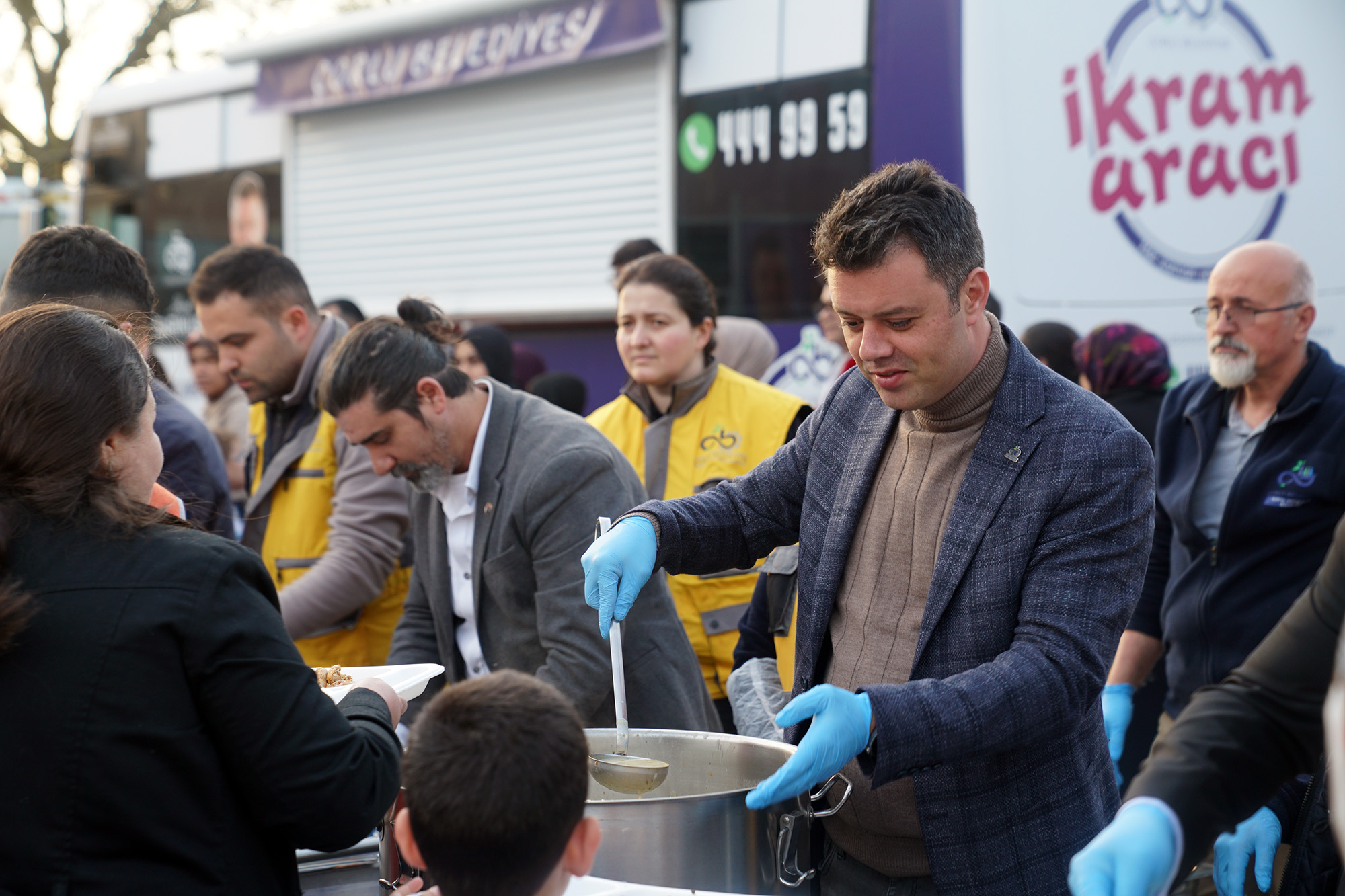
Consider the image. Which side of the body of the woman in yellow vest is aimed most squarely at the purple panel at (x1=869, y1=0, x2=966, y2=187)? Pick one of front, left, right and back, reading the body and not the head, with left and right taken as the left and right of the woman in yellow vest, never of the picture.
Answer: back

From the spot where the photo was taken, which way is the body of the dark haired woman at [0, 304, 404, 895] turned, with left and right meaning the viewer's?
facing away from the viewer and to the right of the viewer

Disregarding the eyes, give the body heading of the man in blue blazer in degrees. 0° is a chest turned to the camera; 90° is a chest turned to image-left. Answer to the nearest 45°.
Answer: approximately 45°

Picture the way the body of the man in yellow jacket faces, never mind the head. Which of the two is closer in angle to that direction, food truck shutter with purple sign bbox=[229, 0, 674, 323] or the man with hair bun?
the man with hair bun

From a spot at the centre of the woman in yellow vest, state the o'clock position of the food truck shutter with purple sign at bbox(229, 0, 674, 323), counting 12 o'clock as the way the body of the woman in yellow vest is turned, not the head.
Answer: The food truck shutter with purple sign is roughly at 4 o'clock from the woman in yellow vest.
